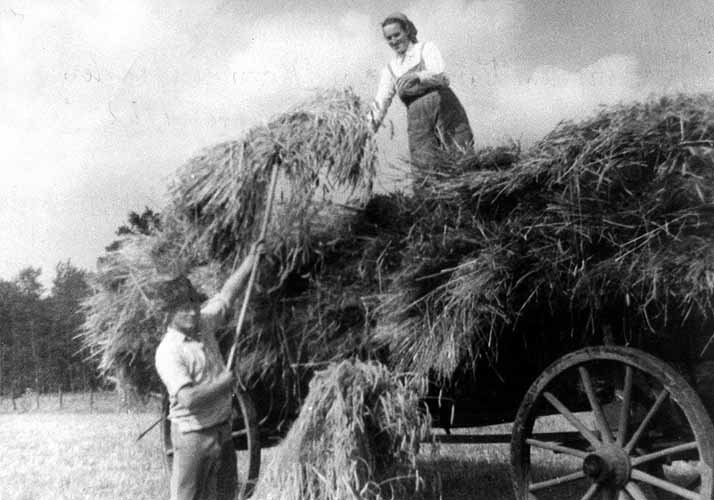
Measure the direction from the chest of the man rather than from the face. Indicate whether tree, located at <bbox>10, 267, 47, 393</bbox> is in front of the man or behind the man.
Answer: behind

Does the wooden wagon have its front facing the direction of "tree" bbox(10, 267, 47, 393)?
yes

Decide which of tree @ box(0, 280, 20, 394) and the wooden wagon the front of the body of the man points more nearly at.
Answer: the wooden wagon

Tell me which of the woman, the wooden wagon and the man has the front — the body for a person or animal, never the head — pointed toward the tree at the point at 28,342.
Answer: the wooden wagon

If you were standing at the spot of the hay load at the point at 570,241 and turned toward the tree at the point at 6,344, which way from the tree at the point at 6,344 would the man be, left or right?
left

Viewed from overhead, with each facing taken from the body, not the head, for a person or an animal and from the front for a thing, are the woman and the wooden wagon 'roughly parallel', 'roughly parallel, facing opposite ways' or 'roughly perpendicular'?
roughly perpendicular

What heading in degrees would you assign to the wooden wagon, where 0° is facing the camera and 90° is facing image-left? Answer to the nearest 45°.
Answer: approximately 135°

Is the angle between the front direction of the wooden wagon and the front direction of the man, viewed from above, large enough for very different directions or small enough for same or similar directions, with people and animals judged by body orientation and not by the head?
very different directions

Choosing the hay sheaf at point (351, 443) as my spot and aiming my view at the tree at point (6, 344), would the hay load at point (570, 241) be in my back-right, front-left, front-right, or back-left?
back-right
